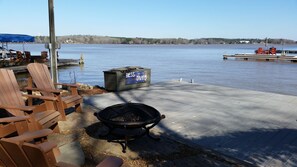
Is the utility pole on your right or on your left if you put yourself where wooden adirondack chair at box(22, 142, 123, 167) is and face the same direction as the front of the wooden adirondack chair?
on your left

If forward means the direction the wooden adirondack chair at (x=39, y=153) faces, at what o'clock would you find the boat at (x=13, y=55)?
The boat is roughly at 10 o'clock from the wooden adirondack chair.

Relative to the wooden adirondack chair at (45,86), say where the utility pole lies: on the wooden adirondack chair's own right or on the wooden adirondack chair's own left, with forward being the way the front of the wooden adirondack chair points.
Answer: on the wooden adirondack chair's own left

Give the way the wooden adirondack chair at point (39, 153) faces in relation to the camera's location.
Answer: facing away from the viewer and to the right of the viewer

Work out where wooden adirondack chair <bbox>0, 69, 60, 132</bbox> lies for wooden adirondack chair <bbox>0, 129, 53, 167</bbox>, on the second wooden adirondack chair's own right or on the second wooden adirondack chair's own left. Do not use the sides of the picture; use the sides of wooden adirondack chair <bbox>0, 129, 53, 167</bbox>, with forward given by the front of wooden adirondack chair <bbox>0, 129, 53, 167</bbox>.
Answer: on the second wooden adirondack chair's own left
